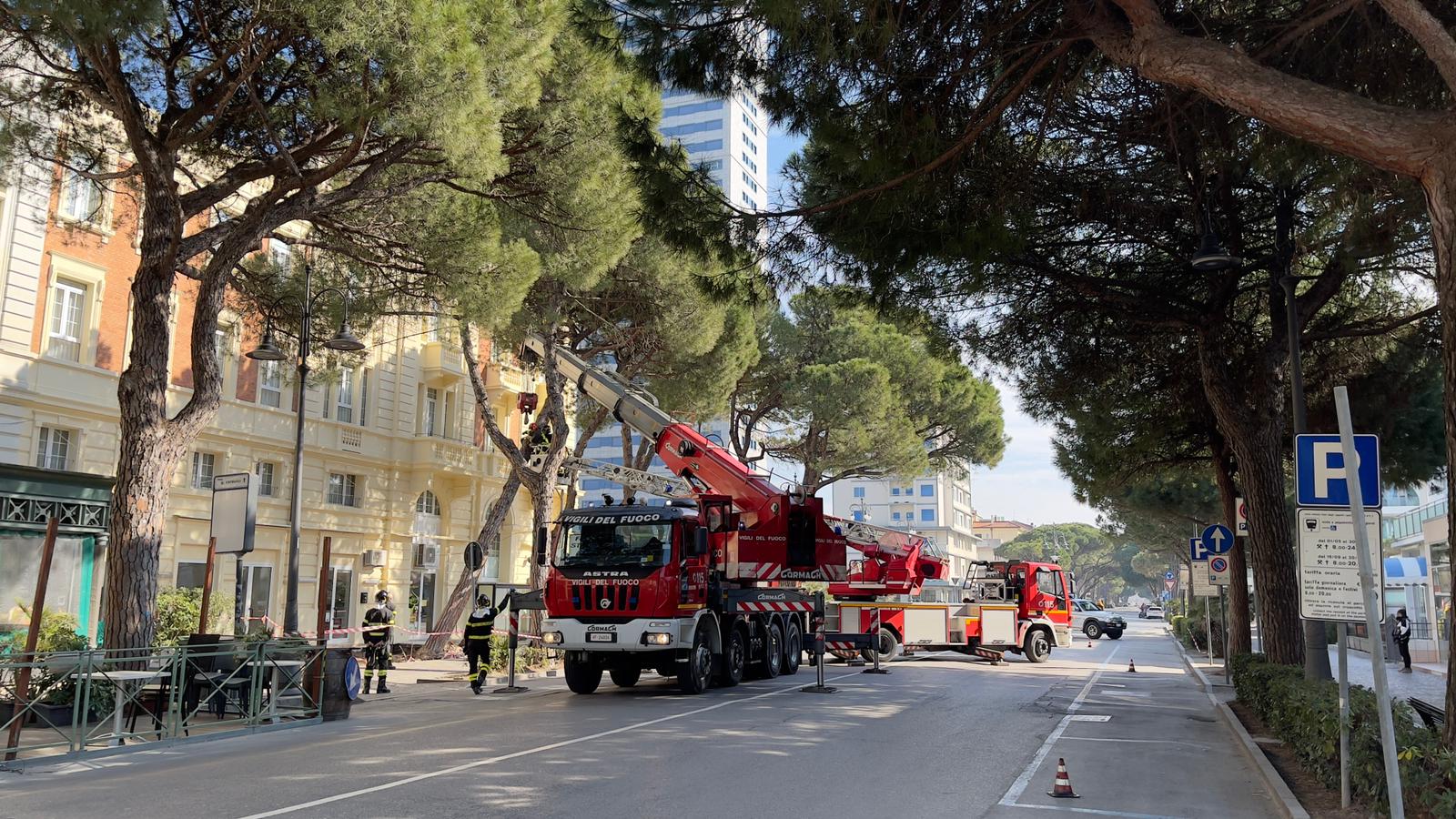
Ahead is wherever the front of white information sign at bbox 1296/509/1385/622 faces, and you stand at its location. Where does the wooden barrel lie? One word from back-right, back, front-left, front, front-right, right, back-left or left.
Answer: right

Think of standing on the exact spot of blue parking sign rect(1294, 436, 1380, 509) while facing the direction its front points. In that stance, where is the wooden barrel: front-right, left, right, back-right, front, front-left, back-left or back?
right

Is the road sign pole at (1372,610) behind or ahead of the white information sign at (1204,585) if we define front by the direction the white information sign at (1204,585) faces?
ahead

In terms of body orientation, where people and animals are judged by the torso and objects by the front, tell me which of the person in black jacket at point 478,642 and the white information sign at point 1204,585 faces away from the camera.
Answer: the person in black jacket

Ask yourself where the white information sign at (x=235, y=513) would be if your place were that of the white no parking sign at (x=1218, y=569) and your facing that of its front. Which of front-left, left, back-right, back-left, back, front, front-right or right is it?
front-right

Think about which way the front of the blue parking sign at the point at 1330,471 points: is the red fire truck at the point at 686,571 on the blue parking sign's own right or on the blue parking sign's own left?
on the blue parking sign's own right

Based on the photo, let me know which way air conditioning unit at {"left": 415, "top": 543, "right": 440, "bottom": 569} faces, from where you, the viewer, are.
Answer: facing the viewer and to the right of the viewer

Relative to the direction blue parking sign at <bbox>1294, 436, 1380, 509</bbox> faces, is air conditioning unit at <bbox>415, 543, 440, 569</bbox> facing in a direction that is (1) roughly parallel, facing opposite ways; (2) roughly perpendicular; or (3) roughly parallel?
roughly perpendicular

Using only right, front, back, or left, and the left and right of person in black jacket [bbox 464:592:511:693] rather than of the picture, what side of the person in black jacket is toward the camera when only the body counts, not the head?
back

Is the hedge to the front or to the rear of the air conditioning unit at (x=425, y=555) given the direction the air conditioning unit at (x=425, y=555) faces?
to the front

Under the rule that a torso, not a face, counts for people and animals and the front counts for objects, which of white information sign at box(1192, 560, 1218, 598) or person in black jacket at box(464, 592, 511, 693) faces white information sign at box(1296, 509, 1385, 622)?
white information sign at box(1192, 560, 1218, 598)

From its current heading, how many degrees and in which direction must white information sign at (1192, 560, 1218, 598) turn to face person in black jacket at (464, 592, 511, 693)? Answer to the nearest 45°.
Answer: approximately 45° to its right

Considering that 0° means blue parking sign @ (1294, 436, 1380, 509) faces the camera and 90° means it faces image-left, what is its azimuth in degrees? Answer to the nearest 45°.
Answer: approximately 0°
